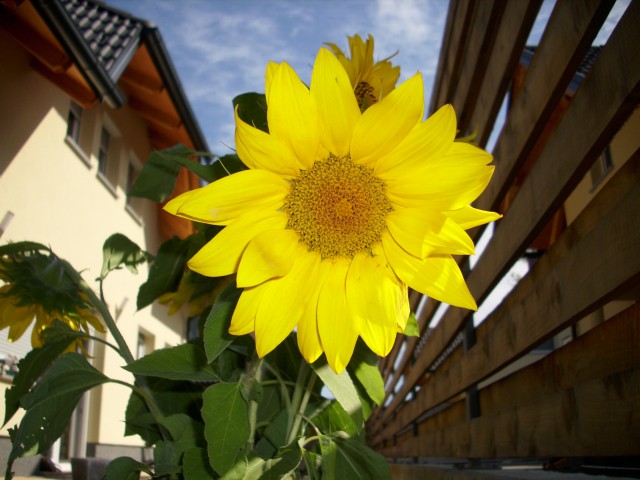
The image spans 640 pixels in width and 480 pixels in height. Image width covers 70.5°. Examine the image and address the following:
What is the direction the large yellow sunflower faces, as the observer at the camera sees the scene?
facing the viewer

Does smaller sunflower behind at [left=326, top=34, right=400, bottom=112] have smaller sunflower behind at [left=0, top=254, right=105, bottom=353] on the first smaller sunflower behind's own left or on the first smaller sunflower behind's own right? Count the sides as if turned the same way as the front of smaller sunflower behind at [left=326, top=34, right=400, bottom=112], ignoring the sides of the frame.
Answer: on the first smaller sunflower behind's own right

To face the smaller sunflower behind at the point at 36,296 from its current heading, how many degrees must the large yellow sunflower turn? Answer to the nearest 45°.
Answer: approximately 135° to its right

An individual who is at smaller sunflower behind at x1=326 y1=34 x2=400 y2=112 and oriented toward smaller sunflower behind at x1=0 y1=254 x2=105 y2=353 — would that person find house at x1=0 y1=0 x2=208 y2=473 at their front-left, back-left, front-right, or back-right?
front-right

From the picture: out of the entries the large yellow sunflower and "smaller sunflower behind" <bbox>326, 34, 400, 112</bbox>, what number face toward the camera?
2

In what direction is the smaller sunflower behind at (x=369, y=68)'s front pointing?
toward the camera

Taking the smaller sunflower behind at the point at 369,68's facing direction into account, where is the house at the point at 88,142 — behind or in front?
behind

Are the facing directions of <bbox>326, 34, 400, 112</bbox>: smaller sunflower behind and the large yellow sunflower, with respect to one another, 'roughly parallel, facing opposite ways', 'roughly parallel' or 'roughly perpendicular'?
roughly parallel
